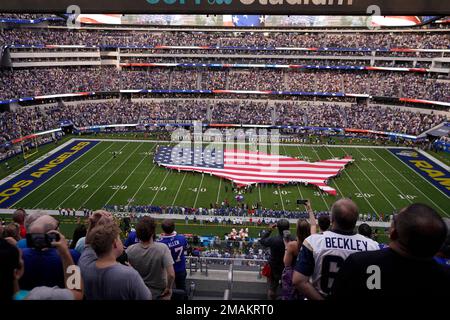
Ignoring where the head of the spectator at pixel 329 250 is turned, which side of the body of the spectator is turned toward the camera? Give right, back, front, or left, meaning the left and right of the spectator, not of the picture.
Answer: back

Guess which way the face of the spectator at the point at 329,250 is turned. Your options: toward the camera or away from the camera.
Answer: away from the camera

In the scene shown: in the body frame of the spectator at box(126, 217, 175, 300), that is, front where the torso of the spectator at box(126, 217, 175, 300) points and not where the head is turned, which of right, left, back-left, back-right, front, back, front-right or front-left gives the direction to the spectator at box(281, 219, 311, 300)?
right

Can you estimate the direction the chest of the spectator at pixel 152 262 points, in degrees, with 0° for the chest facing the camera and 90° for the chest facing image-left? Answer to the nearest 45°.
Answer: approximately 180°

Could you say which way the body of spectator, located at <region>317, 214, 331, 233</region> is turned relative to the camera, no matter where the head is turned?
away from the camera

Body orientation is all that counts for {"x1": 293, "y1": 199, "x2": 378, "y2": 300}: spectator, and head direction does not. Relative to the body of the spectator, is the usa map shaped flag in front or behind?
in front

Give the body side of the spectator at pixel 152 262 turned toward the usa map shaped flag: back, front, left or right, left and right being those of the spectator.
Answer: front

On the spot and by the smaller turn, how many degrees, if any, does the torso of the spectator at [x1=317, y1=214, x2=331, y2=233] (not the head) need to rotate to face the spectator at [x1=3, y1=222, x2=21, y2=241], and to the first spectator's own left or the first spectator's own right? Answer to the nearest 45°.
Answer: approximately 90° to the first spectator's own left

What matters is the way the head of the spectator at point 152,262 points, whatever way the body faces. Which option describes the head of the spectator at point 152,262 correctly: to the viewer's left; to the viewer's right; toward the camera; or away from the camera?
away from the camera

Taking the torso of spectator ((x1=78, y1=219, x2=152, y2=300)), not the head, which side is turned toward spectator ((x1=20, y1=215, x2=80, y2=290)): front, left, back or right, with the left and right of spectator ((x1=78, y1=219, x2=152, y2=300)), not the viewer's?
left

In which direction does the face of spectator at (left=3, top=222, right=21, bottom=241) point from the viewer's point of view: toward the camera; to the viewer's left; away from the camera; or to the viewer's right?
away from the camera

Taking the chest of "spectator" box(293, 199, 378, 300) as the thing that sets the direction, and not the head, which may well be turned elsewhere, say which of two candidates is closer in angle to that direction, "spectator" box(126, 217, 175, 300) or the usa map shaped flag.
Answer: the usa map shaped flag
